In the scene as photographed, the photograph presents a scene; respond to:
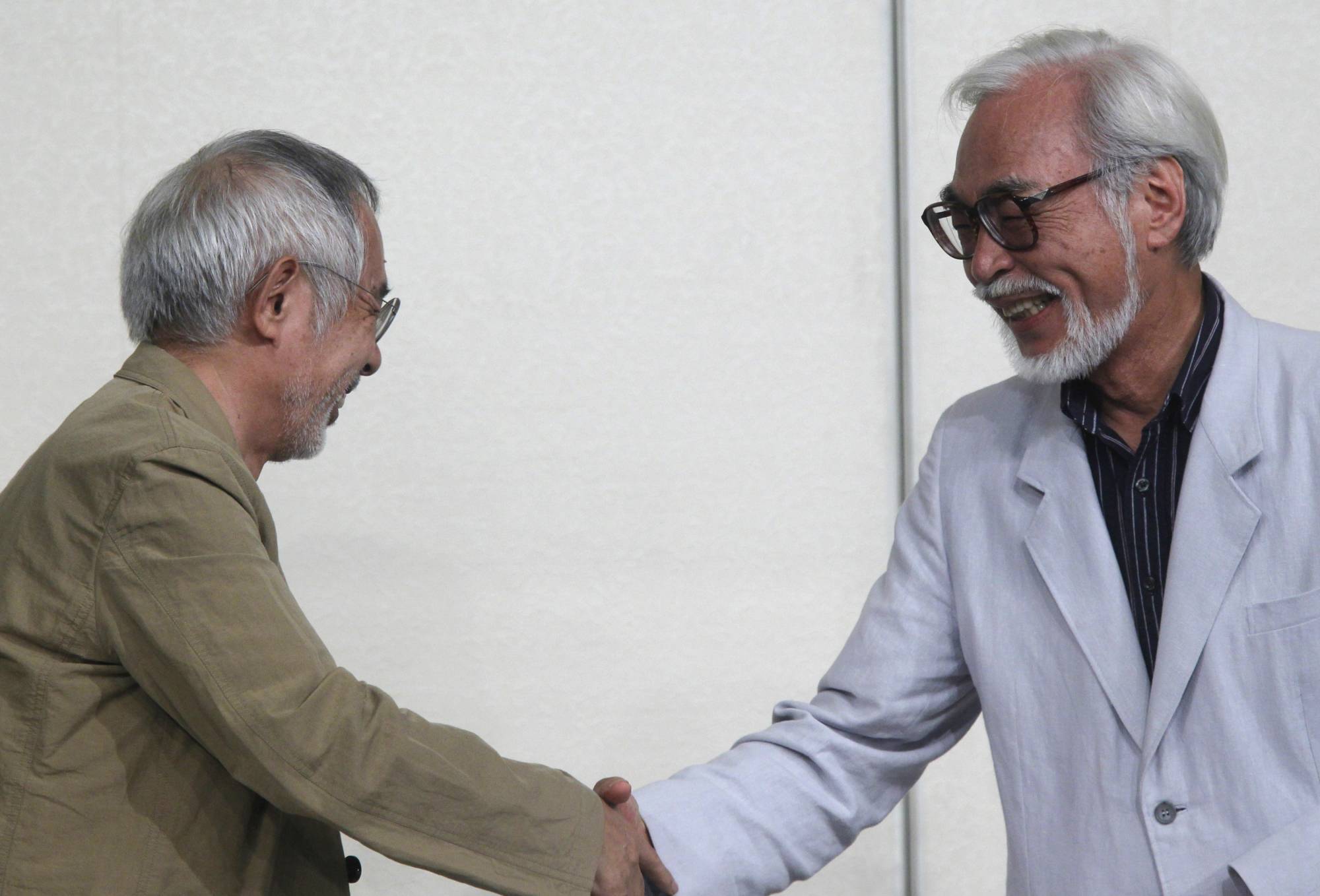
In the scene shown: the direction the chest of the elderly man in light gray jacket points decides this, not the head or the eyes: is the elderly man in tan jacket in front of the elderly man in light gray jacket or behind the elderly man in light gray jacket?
in front

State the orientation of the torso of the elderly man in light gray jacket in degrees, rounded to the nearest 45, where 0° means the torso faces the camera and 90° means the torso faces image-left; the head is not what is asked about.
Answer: approximately 45°
